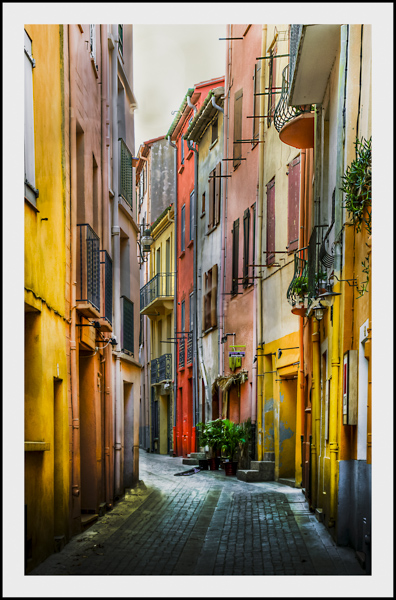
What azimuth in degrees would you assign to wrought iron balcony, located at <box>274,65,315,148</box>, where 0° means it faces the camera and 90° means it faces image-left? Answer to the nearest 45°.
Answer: approximately 90°

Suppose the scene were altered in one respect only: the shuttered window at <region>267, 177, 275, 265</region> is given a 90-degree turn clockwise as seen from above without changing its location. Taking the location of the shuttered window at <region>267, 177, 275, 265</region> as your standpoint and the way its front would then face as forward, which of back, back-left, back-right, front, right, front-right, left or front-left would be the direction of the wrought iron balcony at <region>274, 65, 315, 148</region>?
back

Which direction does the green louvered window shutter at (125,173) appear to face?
to the viewer's right

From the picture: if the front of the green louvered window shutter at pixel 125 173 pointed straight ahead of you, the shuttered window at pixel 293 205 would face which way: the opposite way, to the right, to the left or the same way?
the opposite way

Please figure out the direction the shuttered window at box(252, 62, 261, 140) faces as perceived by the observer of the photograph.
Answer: facing to the left of the viewer

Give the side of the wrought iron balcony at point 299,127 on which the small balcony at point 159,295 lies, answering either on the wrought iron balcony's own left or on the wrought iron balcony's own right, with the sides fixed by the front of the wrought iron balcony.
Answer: on the wrought iron balcony's own right

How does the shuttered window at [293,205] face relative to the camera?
to the viewer's left

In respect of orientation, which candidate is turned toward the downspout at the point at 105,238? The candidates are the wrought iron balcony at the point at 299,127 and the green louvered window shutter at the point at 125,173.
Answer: the wrought iron balcony

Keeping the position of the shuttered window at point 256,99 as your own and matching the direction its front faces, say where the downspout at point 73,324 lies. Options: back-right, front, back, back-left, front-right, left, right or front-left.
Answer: left

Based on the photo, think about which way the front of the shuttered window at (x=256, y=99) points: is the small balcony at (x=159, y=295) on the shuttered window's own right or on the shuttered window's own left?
on the shuttered window's own right

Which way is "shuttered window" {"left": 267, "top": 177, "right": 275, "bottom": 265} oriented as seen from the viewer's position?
to the viewer's left
